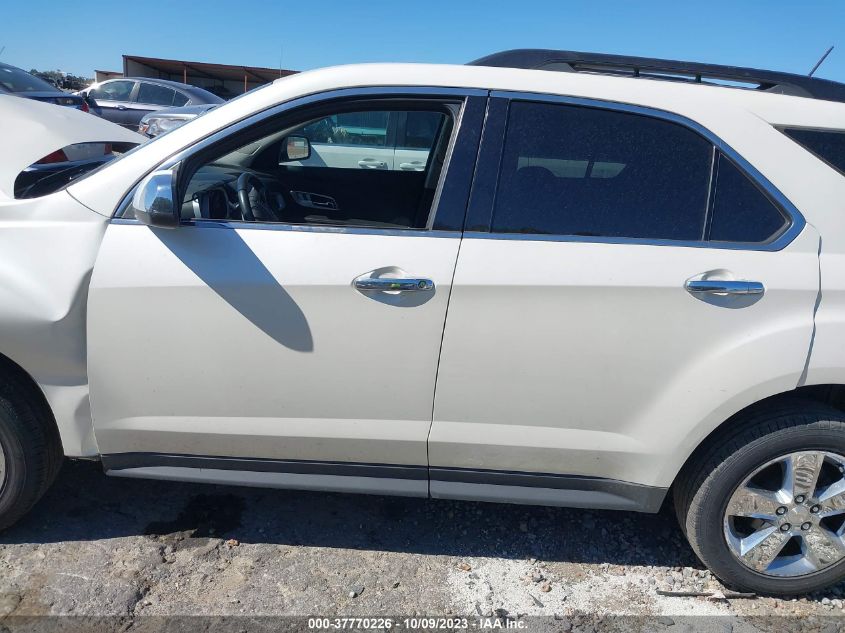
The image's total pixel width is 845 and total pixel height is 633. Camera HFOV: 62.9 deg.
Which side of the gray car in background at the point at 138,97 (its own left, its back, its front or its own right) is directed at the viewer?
left

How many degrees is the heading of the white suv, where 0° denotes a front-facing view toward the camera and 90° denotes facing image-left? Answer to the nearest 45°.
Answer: approximately 90°

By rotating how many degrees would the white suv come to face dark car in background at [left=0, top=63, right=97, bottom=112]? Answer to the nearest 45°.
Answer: approximately 45° to its right

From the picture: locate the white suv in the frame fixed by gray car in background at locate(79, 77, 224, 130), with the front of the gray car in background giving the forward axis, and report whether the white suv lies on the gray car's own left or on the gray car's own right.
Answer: on the gray car's own left

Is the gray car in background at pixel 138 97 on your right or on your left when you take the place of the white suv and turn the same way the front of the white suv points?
on your right
